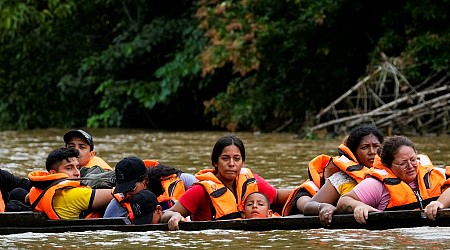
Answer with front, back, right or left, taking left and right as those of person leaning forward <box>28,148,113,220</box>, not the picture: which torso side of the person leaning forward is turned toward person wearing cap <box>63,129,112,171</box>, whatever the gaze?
left

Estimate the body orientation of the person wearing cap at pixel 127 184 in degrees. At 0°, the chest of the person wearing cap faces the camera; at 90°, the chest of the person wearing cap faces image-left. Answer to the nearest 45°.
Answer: approximately 270°

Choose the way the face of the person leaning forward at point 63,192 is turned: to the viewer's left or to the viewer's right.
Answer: to the viewer's right

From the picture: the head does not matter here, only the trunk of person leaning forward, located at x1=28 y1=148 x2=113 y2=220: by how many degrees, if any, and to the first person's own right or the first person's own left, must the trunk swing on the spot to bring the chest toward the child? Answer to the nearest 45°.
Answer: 0° — they already face them

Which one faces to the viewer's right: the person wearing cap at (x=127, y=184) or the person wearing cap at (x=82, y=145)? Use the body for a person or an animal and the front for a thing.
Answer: the person wearing cap at (x=127, y=184)
